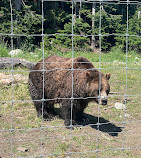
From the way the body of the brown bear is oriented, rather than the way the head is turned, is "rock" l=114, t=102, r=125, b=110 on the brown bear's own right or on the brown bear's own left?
on the brown bear's own left

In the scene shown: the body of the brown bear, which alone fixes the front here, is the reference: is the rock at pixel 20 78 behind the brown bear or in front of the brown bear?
behind

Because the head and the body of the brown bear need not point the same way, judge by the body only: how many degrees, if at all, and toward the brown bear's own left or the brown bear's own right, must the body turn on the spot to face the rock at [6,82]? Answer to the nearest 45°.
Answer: approximately 180°

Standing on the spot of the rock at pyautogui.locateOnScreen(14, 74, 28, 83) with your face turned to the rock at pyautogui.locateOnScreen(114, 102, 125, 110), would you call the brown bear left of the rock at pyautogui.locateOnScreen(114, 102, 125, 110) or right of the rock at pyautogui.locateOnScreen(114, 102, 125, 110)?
right

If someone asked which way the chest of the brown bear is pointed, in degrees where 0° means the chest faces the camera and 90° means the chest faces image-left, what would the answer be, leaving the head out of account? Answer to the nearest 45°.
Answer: approximately 315°
